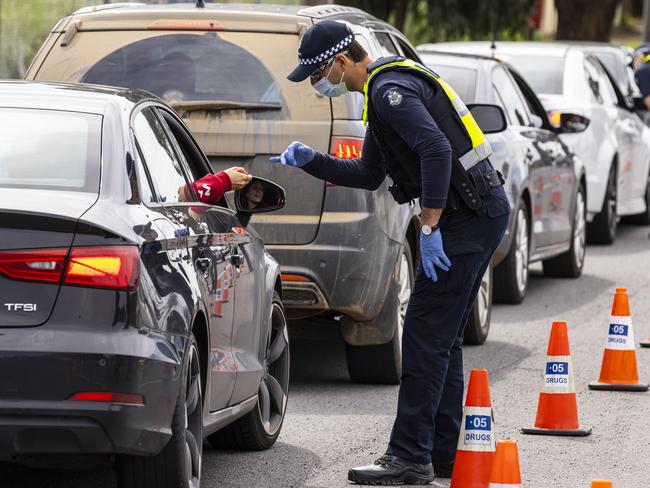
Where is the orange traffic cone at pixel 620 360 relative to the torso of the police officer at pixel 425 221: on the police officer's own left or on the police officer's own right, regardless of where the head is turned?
on the police officer's own right

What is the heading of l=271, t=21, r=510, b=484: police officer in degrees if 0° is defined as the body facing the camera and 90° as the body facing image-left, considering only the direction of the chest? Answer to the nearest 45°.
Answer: approximately 90°

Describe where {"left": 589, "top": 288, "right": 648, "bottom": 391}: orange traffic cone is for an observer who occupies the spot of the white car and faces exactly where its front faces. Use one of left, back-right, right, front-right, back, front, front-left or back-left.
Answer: back-right

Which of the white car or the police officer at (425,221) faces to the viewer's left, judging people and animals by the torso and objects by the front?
the police officer

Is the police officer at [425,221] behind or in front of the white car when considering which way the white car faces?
behind

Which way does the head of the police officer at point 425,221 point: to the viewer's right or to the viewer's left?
to the viewer's left

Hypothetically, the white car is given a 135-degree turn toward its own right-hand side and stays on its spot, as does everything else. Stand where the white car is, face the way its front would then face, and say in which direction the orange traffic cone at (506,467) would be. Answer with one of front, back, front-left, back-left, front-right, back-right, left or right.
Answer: front

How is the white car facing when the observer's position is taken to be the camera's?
facing away from the viewer and to the right of the viewer

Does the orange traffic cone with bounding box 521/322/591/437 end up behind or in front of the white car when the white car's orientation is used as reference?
behind

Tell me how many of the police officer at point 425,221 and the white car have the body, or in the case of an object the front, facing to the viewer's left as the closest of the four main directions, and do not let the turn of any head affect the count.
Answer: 1

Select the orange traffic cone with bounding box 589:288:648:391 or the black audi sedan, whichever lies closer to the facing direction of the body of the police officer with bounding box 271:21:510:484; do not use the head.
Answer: the black audi sedan
